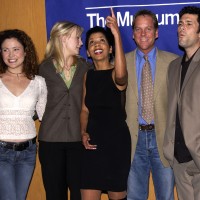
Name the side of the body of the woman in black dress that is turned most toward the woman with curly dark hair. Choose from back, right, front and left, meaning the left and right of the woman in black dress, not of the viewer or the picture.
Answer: right

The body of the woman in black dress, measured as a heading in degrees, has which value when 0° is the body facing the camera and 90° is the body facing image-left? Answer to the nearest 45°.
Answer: approximately 0°

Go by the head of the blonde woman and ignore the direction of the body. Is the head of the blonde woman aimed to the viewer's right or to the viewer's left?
to the viewer's right

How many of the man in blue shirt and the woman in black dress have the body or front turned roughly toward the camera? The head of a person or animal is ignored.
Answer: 2

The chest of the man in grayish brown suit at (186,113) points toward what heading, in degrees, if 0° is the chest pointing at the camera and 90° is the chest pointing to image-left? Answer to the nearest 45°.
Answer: approximately 45°

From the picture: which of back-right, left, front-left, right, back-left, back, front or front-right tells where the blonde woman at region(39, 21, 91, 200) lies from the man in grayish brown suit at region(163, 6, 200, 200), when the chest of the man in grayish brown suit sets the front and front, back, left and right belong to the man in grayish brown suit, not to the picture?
front-right

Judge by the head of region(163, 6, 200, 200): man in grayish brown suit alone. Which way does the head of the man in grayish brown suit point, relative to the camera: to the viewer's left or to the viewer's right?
to the viewer's left
